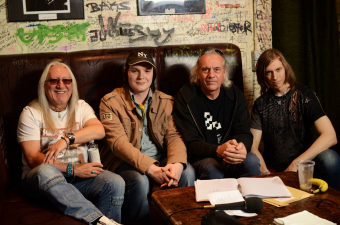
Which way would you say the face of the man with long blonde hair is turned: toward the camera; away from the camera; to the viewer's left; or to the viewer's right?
toward the camera

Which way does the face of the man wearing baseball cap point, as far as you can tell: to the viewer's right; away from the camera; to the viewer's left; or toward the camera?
toward the camera

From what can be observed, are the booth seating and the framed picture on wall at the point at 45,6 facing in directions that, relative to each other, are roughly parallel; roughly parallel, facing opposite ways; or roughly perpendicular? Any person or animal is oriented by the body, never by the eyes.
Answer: roughly parallel

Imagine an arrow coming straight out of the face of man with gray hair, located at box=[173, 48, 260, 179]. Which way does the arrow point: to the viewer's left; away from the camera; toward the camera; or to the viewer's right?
toward the camera

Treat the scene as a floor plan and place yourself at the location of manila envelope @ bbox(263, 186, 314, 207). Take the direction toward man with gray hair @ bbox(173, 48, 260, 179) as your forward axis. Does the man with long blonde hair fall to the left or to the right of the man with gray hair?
left

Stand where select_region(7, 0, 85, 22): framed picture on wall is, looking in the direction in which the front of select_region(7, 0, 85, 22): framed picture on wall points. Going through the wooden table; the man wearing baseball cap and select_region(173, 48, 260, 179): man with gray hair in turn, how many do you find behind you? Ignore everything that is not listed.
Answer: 0

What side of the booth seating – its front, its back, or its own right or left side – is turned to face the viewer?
front

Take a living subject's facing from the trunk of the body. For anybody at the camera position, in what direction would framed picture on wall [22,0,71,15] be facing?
facing the viewer

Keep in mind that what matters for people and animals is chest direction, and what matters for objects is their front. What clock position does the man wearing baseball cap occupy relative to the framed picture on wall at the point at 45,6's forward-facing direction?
The man wearing baseball cap is roughly at 11 o'clock from the framed picture on wall.

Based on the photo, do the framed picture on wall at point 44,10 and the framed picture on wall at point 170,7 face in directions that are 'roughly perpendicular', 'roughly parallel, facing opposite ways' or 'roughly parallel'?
roughly parallel

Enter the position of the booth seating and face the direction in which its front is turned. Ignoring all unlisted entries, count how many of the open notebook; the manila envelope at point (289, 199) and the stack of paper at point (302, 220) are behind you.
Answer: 0

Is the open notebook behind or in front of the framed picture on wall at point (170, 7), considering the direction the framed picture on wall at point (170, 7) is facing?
in front

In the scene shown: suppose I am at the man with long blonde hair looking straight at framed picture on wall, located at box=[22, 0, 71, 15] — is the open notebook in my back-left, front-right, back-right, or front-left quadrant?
back-right

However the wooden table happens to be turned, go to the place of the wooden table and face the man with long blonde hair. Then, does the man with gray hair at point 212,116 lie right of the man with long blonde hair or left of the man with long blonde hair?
right

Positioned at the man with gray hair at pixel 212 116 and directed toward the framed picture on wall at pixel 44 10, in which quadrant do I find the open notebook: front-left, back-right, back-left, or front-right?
back-left
